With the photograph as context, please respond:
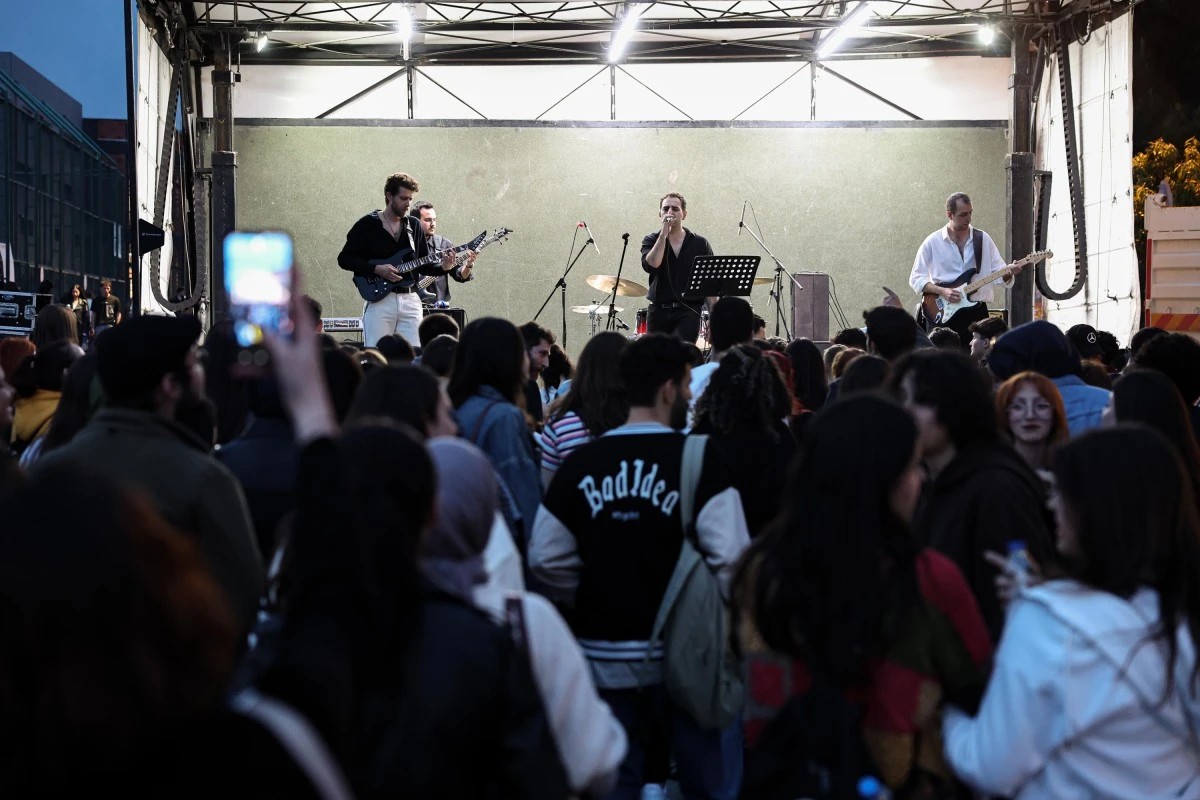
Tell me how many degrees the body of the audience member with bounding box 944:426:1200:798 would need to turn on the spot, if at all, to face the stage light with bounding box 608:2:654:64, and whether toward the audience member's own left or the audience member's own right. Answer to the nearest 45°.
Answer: approximately 45° to the audience member's own right

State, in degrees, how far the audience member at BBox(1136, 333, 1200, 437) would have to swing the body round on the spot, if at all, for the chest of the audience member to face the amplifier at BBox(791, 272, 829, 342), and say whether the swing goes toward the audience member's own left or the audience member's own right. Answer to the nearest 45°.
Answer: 0° — they already face it

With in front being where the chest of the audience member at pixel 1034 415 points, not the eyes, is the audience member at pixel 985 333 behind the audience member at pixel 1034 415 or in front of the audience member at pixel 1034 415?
behind

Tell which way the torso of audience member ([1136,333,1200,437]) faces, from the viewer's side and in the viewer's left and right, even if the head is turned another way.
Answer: facing away from the viewer

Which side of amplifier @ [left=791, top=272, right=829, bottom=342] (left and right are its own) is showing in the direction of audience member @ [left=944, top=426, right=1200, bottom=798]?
front

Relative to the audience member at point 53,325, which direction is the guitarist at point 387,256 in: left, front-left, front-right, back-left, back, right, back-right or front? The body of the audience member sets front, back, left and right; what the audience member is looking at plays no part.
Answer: front-right

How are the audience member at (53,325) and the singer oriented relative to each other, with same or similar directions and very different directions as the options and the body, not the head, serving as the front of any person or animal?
very different directions

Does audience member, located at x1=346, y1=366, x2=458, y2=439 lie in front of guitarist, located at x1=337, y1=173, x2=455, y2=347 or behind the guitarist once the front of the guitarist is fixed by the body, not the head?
in front

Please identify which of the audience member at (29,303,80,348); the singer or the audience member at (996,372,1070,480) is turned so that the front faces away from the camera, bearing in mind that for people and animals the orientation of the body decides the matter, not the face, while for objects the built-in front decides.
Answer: the audience member at (29,303,80,348)

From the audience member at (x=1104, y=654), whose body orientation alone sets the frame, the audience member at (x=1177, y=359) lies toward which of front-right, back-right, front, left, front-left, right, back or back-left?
front-right

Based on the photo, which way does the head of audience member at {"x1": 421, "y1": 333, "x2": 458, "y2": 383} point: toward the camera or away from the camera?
away from the camera

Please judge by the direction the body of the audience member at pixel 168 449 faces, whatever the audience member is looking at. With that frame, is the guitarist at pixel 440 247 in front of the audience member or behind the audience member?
in front

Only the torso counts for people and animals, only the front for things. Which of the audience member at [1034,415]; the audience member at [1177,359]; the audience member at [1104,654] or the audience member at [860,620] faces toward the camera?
the audience member at [1034,415]

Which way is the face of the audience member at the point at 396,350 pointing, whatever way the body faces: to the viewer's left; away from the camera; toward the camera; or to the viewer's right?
away from the camera

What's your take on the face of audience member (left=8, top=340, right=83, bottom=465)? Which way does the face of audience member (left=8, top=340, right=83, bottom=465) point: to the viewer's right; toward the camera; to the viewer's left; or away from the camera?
away from the camera

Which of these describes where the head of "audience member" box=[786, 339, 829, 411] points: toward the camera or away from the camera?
away from the camera

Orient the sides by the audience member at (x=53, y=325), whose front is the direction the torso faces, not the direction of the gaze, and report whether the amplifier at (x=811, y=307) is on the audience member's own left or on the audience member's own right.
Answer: on the audience member's own right
